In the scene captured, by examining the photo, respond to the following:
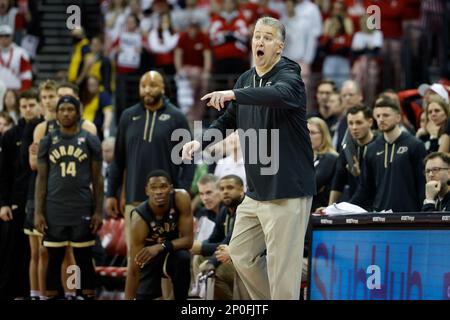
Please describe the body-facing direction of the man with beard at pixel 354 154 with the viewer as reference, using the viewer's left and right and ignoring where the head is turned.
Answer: facing the viewer and to the left of the viewer

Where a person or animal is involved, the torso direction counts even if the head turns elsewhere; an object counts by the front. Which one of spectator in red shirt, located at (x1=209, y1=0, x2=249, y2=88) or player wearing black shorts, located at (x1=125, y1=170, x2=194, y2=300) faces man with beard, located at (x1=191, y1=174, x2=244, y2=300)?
the spectator in red shirt

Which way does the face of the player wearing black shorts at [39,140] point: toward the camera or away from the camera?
toward the camera

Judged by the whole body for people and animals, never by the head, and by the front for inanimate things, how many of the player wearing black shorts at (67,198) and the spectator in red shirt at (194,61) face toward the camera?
2

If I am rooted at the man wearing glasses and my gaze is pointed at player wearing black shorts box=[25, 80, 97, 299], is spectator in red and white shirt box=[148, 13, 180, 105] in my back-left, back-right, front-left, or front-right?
front-right

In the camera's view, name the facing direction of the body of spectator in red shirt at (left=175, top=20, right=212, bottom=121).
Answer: toward the camera

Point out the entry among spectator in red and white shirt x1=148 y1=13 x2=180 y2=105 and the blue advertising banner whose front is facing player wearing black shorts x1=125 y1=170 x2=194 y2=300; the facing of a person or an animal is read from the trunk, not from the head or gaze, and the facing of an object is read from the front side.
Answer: the spectator in red and white shirt

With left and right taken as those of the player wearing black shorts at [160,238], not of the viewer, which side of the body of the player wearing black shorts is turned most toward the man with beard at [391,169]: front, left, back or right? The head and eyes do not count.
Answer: left

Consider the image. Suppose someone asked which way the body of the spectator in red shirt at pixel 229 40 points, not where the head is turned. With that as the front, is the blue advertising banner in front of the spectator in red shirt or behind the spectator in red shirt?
in front

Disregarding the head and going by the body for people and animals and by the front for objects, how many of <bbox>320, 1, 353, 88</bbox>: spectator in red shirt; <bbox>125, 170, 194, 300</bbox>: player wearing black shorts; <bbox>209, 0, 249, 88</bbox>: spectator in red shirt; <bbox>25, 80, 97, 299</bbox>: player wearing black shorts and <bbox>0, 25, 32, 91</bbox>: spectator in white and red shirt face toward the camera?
5

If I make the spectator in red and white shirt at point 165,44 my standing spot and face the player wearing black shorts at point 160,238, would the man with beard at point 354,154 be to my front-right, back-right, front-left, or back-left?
front-left

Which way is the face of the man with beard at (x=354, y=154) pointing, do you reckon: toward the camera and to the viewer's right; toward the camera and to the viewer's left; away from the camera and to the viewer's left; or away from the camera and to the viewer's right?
toward the camera and to the viewer's left

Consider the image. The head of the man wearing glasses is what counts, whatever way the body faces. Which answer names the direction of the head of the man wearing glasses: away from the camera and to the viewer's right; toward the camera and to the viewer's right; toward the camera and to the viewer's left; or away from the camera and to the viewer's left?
toward the camera and to the viewer's left

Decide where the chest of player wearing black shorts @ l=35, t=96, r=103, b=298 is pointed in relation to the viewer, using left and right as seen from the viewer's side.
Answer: facing the viewer

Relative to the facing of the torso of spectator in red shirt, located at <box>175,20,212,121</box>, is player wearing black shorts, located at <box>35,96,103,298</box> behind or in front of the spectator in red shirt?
in front

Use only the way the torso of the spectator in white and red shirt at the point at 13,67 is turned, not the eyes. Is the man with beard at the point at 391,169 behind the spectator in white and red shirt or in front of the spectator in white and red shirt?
in front

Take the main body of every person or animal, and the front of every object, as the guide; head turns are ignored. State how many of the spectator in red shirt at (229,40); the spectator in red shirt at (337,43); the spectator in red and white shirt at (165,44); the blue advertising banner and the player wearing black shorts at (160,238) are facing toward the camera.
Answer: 5
